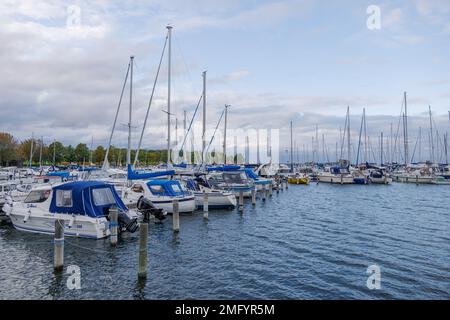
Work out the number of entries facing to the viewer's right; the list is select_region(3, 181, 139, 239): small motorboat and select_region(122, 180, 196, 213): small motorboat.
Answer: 0

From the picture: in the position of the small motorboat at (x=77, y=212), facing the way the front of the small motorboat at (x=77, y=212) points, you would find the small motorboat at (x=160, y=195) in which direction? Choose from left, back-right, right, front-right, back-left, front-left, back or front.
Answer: right

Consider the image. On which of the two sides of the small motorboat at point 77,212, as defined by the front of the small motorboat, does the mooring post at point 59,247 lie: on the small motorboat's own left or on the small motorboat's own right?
on the small motorboat's own left

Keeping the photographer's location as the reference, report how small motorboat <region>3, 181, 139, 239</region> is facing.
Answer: facing away from the viewer and to the left of the viewer

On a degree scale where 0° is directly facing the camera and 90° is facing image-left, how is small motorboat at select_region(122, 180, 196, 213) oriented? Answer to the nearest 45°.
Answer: approximately 135°

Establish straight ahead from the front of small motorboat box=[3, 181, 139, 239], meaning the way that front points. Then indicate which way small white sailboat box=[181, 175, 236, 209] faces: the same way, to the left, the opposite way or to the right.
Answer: the opposite way
